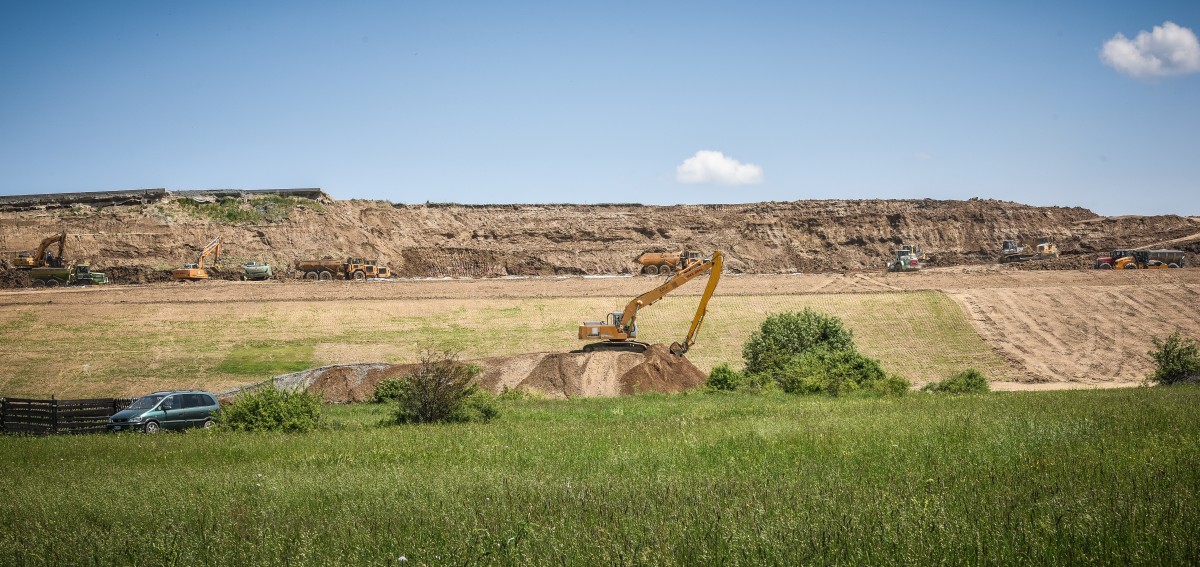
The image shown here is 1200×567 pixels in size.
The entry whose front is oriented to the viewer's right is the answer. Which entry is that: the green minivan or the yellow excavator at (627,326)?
the yellow excavator

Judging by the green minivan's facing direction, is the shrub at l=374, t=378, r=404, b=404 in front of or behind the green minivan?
behind

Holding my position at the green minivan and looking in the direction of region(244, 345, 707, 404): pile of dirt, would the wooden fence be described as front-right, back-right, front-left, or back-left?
back-left

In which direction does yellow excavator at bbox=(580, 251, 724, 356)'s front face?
to the viewer's right

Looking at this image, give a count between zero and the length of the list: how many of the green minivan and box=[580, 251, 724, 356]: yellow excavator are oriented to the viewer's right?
1

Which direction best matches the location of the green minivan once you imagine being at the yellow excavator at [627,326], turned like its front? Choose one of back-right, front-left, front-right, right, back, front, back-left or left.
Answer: back-right

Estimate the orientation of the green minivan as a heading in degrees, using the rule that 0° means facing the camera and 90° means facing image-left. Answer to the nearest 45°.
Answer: approximately 45°

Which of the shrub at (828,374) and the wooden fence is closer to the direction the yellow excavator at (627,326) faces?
the shrub
